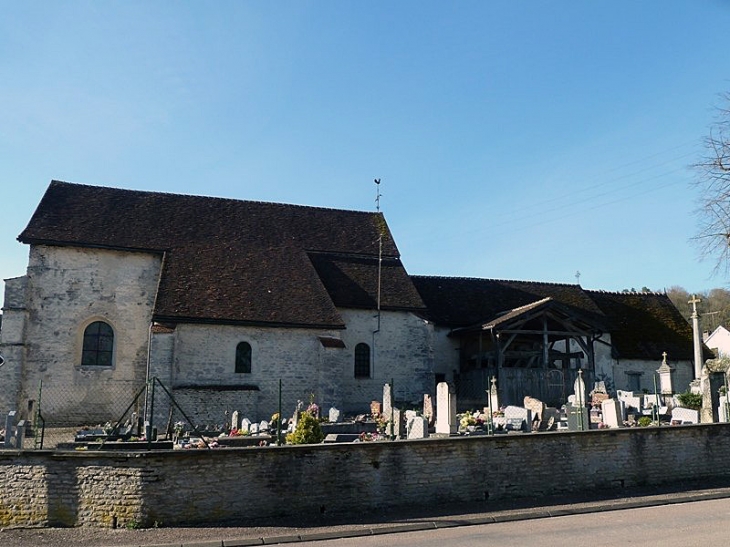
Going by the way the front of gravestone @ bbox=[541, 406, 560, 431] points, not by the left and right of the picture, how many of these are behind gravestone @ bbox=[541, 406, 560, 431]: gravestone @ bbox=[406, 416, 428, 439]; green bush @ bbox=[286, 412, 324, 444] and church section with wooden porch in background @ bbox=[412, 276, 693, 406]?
1

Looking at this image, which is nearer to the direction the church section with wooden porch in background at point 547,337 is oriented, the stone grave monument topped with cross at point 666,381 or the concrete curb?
the concrete curb

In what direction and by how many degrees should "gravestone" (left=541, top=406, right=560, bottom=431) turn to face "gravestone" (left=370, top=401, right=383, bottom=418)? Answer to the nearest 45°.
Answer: approximately 135° to its right

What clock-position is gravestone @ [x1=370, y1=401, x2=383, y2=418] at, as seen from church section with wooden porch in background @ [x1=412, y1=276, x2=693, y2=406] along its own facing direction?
The gravestone is roughly at 1 o'clock from the church section with wooden porch in background.

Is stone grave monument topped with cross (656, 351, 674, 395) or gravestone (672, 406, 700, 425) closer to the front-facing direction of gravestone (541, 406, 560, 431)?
the gravestone

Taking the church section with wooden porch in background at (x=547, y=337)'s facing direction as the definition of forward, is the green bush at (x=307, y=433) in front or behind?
in front

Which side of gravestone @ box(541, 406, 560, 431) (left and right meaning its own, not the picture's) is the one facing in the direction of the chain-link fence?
right

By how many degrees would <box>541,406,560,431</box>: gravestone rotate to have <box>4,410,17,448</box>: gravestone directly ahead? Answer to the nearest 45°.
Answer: approximately 45° to its right

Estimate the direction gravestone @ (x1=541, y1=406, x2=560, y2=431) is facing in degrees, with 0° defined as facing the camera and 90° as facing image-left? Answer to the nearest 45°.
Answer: approximately 0°

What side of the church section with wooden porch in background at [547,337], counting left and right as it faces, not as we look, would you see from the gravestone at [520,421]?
front

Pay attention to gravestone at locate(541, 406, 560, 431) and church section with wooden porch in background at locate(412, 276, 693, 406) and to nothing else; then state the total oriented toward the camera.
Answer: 2
